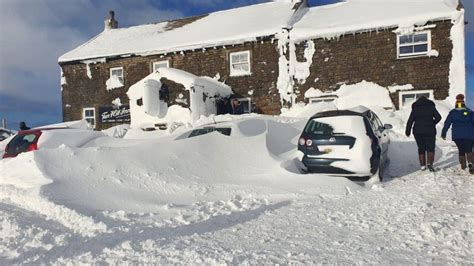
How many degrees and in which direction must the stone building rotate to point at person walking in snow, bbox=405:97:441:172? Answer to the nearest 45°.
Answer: approximately 45° to its left

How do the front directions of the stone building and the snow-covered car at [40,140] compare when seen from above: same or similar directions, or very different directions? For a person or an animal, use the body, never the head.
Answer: very different directions

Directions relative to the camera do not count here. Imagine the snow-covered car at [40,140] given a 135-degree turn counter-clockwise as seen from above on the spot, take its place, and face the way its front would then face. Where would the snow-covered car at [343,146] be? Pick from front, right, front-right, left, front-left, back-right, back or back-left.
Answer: back-left

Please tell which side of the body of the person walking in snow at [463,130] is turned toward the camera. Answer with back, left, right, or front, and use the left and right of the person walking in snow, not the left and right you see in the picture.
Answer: back

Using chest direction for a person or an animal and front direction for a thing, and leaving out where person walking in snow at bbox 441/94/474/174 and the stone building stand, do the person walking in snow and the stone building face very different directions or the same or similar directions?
very different directions

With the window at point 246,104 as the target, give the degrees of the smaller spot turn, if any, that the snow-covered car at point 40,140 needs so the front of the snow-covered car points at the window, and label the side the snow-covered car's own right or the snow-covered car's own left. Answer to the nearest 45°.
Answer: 0° — it already faces it

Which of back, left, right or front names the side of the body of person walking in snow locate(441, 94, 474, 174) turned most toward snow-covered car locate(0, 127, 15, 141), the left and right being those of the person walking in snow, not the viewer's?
left

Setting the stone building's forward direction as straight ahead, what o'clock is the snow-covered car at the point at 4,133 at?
The snow-covered car is roughly at 1 o'clock from the stone building.

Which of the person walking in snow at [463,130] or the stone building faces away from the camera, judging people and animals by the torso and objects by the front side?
the person walking in snow

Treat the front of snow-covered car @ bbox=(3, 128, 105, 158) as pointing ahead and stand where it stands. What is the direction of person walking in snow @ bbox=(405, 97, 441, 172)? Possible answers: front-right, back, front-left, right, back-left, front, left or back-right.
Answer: right

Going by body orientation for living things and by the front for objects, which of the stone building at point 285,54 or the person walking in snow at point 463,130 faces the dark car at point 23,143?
the stone building

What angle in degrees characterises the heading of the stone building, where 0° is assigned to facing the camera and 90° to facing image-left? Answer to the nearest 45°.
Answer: approximately 45°

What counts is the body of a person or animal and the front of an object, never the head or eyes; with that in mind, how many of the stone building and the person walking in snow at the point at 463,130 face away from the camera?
1

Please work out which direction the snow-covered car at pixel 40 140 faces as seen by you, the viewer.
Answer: facing away from the viewer and to the right of the viewer
